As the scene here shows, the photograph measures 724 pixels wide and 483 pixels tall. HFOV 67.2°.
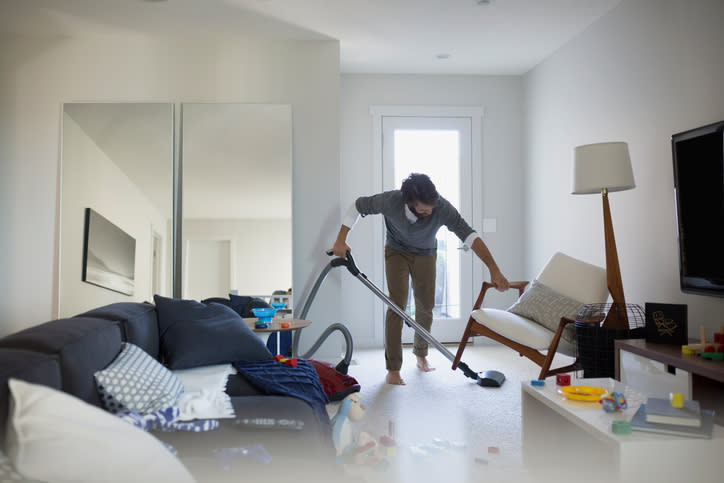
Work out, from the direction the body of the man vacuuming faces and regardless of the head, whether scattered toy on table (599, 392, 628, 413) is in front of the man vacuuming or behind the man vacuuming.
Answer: in front

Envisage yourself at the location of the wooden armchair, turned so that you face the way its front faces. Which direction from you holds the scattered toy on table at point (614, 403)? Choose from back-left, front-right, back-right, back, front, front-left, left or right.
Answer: front-left

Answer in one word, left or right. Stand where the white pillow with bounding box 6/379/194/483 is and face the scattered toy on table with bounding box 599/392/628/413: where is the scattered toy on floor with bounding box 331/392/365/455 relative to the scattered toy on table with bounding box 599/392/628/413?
left

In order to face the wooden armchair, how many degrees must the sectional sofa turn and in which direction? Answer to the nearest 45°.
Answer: approximately 90° to its left

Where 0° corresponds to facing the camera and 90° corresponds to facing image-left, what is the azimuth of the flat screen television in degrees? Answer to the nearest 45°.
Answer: approximately 45°

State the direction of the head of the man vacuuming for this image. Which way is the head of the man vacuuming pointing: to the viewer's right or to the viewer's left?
to the viewer's right

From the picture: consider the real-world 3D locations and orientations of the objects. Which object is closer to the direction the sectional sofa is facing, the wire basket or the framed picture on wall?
the wire basket

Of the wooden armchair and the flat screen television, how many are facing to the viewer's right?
0

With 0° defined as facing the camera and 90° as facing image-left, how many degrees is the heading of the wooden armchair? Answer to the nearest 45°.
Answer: approximately 45°
